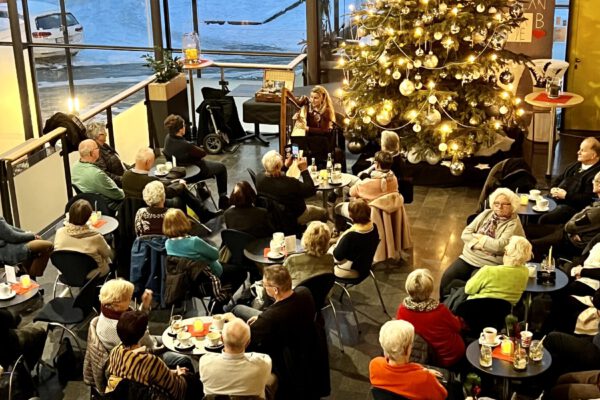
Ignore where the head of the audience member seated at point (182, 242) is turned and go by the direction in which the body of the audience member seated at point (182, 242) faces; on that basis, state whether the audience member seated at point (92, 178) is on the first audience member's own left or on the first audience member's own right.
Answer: on the first audience member's own left

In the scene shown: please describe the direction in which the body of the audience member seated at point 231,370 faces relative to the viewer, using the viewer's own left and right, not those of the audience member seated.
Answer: facing away from the viewer

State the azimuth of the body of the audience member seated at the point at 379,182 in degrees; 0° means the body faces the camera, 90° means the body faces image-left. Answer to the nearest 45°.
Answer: approximately 135°

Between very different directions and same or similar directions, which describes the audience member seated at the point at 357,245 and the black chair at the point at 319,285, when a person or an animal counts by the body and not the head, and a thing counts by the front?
same or similar directions

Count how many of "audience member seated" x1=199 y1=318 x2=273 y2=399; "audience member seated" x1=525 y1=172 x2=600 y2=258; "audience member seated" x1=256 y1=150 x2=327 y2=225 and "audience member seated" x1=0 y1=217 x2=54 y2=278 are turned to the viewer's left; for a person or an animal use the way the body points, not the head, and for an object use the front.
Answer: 1

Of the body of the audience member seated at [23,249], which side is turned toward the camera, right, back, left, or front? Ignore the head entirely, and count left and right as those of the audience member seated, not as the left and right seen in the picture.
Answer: right

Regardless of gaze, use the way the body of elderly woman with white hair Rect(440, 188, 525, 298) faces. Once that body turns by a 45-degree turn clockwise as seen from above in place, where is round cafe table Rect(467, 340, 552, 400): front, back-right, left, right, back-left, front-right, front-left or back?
left

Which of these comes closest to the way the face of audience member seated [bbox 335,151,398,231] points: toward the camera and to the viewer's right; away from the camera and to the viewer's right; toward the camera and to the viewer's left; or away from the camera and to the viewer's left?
away from the camera and to the viewer's left

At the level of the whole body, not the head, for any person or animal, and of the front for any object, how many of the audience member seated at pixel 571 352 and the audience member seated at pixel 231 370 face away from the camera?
1

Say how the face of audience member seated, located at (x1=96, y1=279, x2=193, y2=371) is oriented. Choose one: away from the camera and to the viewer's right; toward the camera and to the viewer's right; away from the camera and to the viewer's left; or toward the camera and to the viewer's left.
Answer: away from the camera and to the viewer's right

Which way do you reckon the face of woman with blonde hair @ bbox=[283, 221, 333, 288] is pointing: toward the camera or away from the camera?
away from the camera

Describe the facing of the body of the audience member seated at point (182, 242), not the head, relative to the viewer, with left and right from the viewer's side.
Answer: facing away from the viewer and to the right of the viewer

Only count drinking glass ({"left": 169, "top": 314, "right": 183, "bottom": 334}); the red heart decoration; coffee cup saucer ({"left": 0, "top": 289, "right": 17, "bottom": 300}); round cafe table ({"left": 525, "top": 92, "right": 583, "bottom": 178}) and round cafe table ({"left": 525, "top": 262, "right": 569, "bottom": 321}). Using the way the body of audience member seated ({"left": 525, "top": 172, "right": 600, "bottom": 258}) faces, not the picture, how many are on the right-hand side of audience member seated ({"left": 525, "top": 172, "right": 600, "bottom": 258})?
2

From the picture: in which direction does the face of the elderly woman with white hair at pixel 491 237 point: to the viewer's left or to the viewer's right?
to the viewer's left

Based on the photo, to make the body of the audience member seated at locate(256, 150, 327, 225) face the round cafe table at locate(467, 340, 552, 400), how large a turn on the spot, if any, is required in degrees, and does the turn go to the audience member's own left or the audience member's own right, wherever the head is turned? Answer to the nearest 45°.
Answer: approximately 90° to the audience member's own right

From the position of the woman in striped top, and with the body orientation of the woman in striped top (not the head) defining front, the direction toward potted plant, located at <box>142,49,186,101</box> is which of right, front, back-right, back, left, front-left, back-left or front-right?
front-left

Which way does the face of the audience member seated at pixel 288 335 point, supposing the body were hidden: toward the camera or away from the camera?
away from the camera

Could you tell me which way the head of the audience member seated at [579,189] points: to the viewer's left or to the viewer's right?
to the viewer's left
